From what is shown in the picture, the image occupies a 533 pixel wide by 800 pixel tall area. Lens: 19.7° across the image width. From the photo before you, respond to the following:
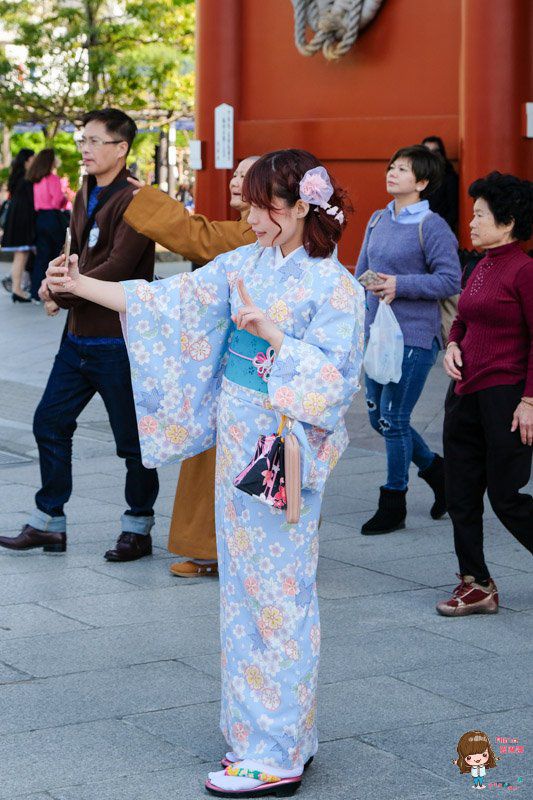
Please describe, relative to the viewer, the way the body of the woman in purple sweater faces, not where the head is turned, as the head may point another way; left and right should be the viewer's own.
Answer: facing the viewer and to the left of the viewer

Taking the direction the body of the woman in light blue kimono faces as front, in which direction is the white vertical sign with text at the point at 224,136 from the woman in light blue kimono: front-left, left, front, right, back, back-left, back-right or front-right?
back-right

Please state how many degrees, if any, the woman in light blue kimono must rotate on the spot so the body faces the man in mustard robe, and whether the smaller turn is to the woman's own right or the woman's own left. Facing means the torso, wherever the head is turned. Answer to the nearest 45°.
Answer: approximately 135° to the woman's own right

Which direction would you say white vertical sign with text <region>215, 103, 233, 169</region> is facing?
toward the camera

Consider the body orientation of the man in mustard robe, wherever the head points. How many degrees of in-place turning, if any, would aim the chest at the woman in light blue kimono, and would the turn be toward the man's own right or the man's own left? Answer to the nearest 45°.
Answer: approximately 90° to the man's own left

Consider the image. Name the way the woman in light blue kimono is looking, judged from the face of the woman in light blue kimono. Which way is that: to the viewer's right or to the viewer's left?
to the viewer's left

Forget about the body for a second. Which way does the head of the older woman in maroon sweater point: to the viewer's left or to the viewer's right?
to the viewer's left

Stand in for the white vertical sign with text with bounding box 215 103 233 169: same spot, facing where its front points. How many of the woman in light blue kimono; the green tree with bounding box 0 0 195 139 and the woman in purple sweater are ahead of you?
2

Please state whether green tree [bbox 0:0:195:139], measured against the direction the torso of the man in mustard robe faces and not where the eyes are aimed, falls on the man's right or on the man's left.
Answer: on the man's right

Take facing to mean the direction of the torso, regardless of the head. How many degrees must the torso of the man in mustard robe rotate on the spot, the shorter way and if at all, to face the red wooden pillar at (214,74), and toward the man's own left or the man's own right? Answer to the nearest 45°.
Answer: approximately 90° to the man's own right

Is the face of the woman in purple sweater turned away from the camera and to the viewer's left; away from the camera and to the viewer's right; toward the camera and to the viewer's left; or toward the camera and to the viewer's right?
toward the camera and to the viewer's left

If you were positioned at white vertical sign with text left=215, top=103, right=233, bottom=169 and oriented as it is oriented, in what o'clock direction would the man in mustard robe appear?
The man in mustard robe is roughly at 12 o'clock from the white vertical sign with text.

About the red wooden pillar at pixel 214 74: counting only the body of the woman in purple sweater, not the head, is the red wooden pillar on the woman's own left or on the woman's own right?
on the woman's own right

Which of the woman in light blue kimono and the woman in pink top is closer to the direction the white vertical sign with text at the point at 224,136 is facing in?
the woman in light blue kimono

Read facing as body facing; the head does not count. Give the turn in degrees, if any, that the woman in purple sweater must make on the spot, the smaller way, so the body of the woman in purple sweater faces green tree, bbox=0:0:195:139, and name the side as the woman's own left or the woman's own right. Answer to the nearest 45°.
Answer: approximately 135° to the woman's own right
